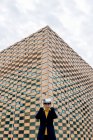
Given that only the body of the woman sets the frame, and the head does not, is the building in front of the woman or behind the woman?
behind

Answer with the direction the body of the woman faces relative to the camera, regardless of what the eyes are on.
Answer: toward the camera
